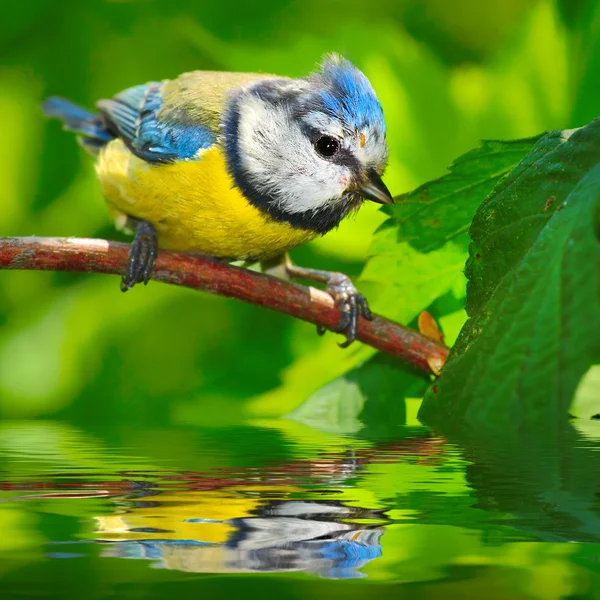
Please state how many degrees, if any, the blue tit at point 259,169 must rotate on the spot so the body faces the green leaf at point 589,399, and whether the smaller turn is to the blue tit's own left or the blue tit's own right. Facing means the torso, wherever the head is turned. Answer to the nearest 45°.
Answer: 0° — it already faces it

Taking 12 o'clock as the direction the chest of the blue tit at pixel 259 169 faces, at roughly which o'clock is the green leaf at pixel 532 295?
The green leaf is roughly at 11 o'clock from the blue tit.

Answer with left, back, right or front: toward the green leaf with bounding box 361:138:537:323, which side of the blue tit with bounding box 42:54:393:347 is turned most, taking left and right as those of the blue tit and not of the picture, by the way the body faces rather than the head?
front

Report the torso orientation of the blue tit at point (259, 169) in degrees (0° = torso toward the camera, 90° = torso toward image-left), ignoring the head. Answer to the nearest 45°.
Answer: approximately 315°
